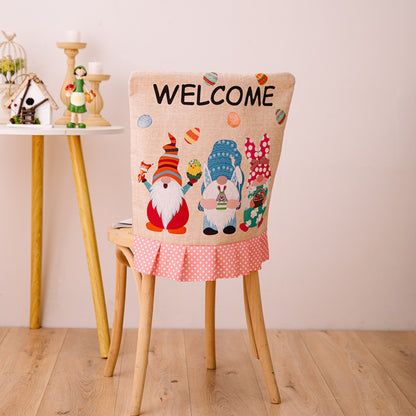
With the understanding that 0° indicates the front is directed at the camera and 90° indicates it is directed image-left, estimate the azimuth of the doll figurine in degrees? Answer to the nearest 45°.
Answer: approximately 0°

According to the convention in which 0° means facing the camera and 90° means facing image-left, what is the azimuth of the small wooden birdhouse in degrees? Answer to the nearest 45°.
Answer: approximately 0°

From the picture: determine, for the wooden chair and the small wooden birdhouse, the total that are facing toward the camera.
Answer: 1

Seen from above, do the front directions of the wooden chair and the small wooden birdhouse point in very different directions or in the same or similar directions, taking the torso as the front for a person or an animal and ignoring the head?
very different directions

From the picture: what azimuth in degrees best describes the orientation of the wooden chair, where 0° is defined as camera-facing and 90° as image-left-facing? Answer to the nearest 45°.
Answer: approximately 135°

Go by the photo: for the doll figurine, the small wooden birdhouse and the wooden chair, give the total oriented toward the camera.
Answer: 2

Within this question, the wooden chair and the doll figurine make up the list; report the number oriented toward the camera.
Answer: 1
